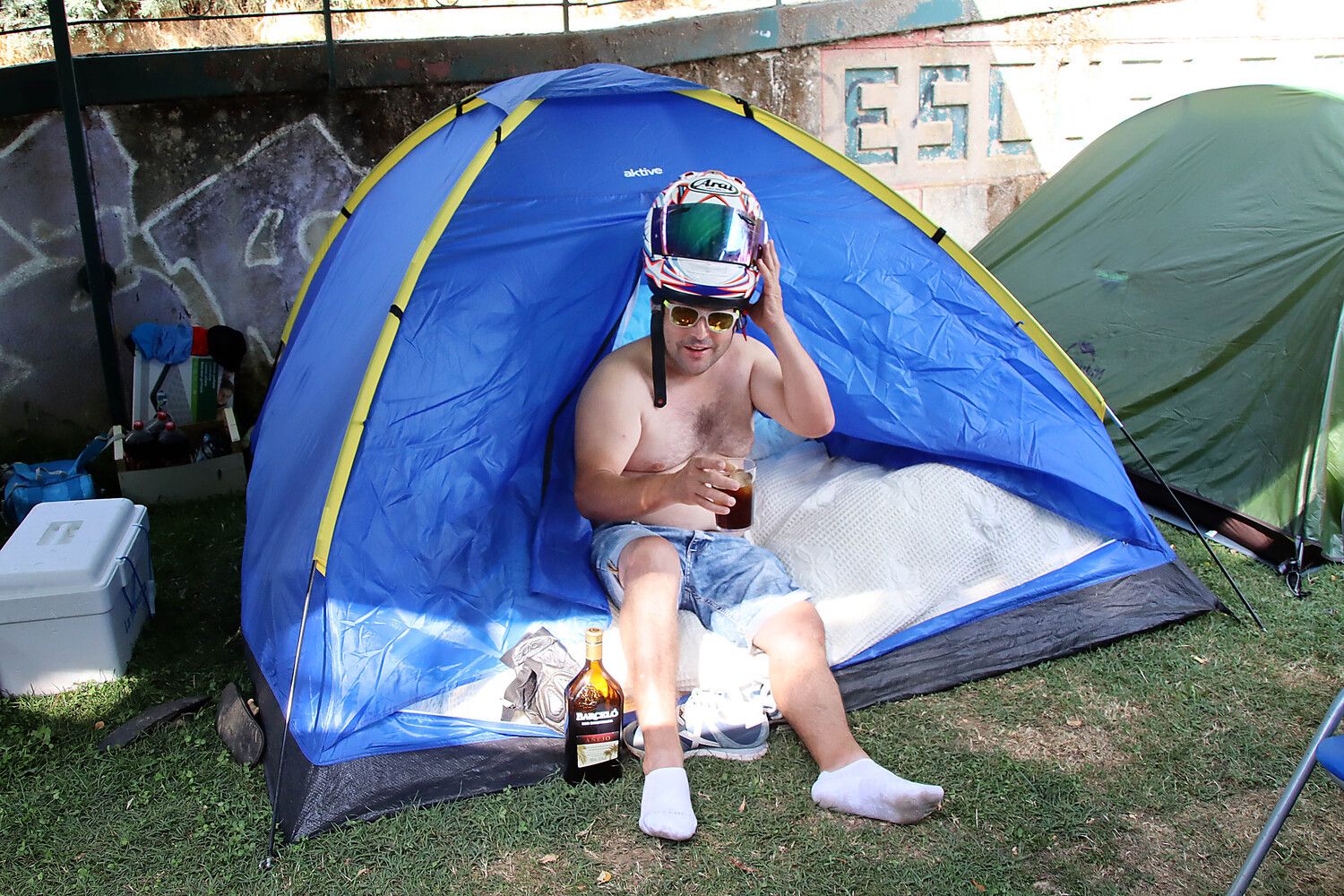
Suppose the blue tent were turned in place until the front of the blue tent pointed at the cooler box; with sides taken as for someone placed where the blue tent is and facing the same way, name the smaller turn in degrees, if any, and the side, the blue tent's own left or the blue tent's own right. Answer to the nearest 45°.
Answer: approximately 135° to the blue tent's own right

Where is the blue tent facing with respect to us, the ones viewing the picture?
facing the viewer and to the right of the viewer

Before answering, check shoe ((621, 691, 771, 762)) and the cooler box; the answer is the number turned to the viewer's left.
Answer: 1

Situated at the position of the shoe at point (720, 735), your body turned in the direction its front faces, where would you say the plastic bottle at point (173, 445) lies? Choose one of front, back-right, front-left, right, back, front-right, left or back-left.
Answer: front-right

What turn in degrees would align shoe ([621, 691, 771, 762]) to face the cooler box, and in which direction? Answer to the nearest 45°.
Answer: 0° — it already faces it

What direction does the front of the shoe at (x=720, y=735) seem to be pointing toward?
to the viewer's left

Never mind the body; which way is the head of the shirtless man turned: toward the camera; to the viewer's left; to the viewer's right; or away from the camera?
toward the camera

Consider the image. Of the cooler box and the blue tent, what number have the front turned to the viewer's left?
0

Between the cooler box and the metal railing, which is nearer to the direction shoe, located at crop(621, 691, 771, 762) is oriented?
the cooler box

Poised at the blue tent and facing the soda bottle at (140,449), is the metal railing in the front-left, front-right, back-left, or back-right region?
front-right
